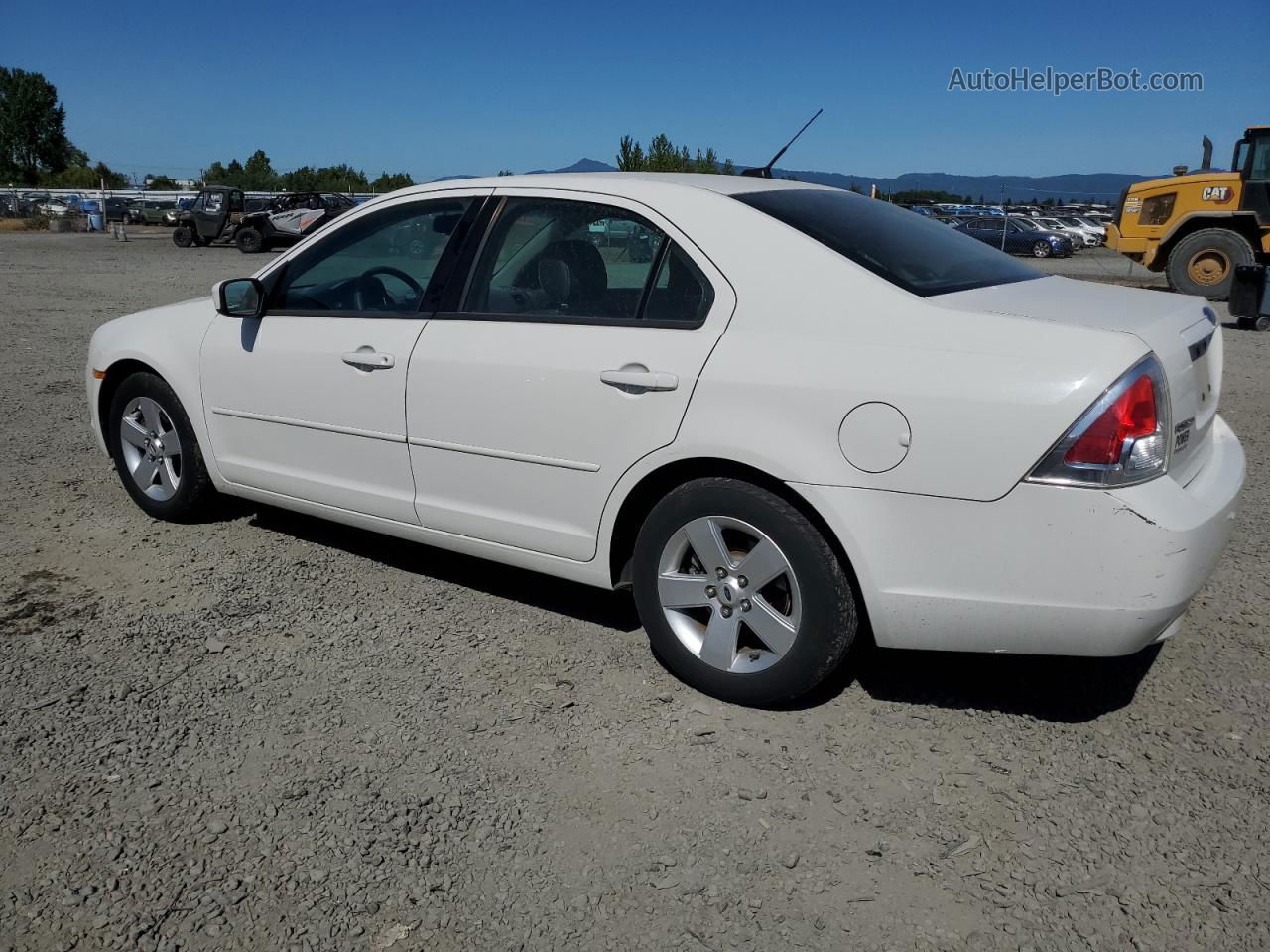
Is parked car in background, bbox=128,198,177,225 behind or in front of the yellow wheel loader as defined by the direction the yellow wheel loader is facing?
behind

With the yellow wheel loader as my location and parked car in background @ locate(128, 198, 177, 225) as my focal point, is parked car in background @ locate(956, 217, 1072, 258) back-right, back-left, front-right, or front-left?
front-right

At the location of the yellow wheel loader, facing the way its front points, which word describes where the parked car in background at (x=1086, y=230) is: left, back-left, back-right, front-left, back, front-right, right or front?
left

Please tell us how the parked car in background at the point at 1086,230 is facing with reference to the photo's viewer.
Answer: facing the viewer and to the right of the viewer

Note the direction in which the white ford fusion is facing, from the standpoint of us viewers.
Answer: facing away from the viewer and to the left of the viewer

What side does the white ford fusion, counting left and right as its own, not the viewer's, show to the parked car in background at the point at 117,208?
front

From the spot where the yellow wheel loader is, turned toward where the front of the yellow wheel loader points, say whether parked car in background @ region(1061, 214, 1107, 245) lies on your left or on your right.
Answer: on your left

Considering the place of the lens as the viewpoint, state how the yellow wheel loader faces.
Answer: facing to the right of the viewer

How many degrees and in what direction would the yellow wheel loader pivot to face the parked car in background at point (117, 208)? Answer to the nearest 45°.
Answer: approximately 180°

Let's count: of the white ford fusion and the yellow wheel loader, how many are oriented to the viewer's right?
1

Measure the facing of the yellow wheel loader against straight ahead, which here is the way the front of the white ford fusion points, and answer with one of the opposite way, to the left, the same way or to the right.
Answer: the opposite way

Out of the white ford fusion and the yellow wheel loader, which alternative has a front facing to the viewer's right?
the yellow wheel loader

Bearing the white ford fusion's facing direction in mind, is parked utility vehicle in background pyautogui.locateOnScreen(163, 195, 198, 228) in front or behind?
in front

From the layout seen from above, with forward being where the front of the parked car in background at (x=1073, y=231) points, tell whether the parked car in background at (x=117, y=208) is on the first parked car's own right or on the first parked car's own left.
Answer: on the first parked car's own right

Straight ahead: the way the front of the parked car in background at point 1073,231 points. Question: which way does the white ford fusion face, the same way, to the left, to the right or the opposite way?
the opposite way
